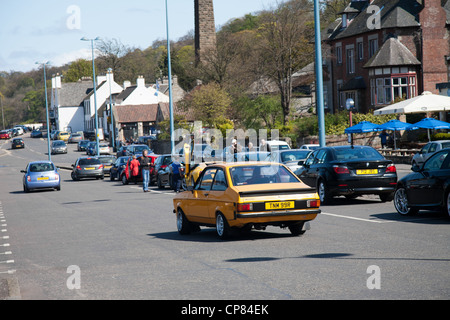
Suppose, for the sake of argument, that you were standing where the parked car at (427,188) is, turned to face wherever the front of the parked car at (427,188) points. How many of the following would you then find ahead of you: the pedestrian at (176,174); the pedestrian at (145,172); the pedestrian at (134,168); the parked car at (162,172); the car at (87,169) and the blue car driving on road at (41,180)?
6

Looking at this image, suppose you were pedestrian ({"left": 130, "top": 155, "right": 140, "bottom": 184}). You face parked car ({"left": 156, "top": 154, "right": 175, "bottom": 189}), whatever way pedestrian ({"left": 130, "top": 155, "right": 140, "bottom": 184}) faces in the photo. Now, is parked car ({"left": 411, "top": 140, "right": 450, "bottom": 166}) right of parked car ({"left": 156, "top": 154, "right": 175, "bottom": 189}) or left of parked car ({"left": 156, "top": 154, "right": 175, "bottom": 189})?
left

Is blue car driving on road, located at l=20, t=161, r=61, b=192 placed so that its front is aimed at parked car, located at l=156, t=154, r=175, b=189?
no

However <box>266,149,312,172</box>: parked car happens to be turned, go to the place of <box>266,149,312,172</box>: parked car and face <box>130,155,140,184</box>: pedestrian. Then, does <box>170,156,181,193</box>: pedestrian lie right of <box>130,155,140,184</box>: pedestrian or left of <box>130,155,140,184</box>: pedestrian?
left

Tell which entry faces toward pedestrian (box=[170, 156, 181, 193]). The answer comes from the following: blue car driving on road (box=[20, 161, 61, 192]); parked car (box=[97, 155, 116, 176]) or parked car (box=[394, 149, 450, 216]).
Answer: parked car (box=[394, 149, 450, 216])

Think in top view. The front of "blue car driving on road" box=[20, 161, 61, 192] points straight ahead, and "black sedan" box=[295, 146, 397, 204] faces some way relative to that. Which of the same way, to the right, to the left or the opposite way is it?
the same way

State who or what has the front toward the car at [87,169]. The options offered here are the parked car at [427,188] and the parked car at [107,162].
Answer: the parked car at [427,188]

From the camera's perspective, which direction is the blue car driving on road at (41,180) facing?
away from the camera

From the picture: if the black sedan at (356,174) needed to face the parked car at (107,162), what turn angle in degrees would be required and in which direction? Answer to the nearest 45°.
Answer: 0° — it already faces it

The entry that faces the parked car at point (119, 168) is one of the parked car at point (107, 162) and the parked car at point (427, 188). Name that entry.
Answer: the parked car at point (427, 188)

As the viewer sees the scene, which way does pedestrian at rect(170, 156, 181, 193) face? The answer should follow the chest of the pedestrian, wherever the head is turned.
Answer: away from the camera

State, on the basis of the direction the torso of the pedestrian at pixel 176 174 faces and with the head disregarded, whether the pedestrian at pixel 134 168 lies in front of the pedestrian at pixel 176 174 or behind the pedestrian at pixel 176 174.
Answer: in front

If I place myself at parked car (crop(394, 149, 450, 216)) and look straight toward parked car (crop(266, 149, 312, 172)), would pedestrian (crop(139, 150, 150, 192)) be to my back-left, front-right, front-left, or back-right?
front-left

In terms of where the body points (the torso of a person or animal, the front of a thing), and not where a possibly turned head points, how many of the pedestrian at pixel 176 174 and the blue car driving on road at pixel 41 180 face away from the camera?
2

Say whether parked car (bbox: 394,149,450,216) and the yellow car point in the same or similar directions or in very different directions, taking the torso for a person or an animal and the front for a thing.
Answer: same or similar directions

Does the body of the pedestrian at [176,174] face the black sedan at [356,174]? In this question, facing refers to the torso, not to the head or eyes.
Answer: no

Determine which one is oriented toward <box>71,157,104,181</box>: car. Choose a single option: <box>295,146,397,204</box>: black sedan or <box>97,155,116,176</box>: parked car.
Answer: the black sedan

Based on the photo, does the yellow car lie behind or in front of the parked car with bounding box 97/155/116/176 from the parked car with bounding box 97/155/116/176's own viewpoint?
behind

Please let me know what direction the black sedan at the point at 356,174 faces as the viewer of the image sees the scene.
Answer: facing away from the viewer and to the left of the viewer
